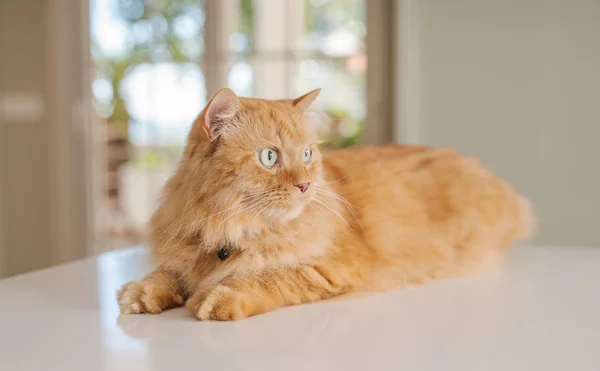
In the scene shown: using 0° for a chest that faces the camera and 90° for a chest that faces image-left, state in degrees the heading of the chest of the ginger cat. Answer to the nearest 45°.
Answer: approximately 45°
